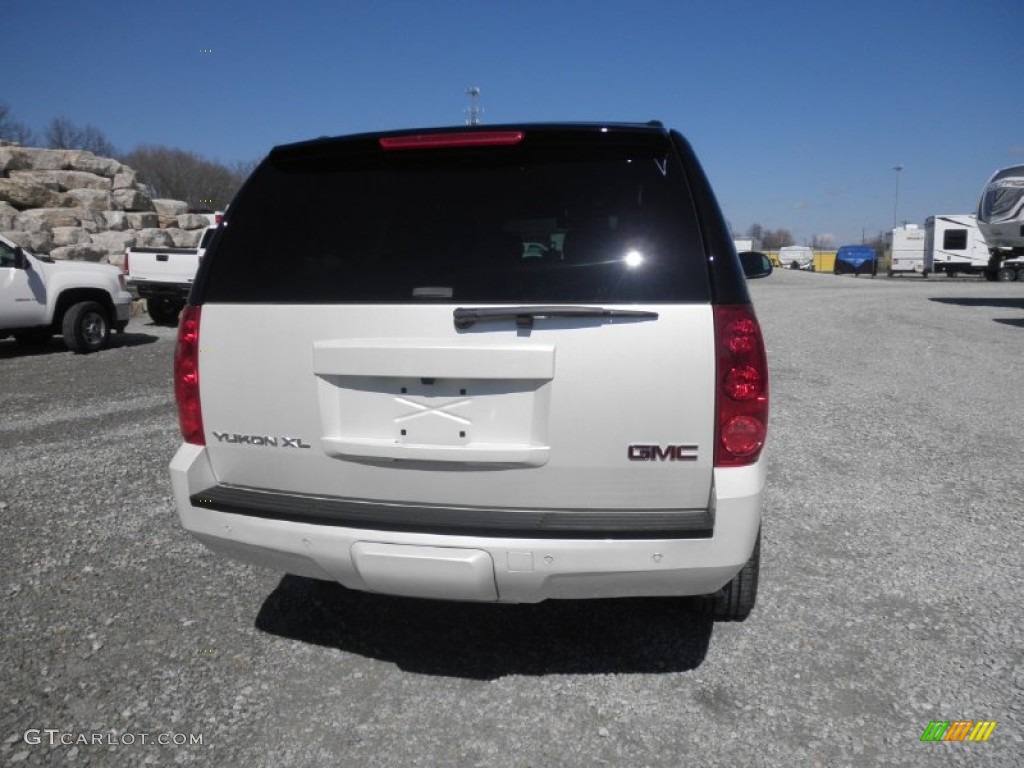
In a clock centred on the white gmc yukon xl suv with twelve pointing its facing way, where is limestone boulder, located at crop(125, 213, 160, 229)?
The limestone boulder is roughly at 11 o'clock from the white gmc yukon xl suv.

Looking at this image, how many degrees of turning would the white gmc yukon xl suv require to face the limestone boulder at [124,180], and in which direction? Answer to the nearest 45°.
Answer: approximately 45° to its left

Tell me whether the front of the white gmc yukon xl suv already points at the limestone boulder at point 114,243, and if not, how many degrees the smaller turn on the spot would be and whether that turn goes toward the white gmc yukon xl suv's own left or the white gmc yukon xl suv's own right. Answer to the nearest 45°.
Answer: approximately 45° to the white gmc yukon xl suv's own left

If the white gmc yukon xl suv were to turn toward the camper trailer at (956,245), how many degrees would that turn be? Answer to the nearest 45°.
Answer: approximately 45° to its right

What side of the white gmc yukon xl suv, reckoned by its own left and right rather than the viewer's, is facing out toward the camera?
back

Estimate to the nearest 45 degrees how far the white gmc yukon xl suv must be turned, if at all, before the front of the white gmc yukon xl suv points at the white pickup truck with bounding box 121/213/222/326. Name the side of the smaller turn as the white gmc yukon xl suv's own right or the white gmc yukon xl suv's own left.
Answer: approximately 45° to the white gmc yukon xl suv's own left

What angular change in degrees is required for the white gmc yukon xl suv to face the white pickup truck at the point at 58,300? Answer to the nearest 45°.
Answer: approximately 45° to its left

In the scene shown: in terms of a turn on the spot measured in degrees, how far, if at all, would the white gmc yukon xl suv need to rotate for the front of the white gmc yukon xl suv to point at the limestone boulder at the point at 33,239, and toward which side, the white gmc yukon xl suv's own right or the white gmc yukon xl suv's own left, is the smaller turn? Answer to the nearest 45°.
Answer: approximately 45° to the white gmc yukon xl suv's own left

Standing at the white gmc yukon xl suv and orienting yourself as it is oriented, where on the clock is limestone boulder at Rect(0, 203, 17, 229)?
The limestone boulder is roughly at 11 o'clock from the white gmc yukon xl suv.
